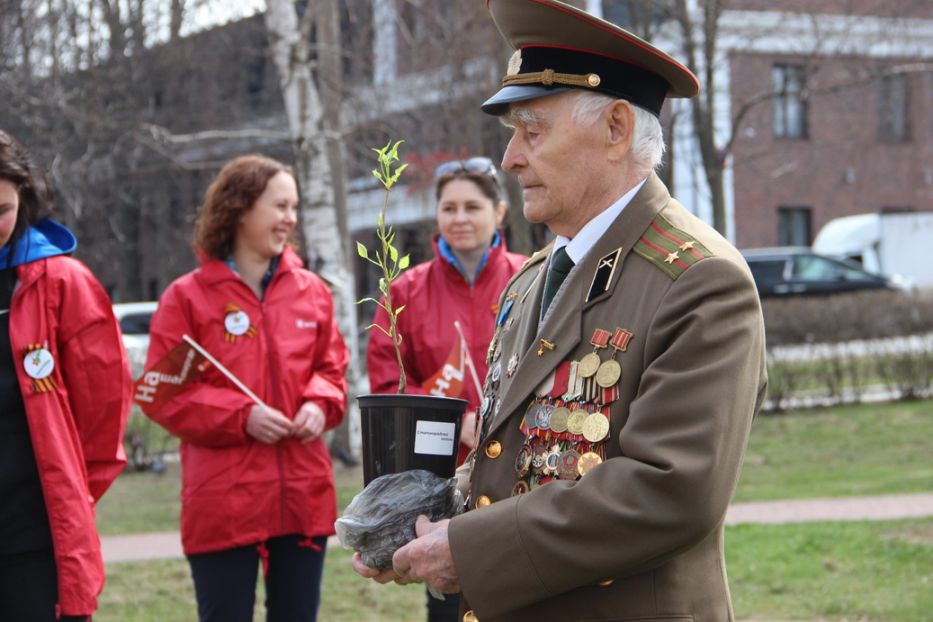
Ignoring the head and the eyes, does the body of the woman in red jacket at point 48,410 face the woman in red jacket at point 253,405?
no

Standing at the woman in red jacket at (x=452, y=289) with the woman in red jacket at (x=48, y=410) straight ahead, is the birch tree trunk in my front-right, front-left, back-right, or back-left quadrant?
back-right

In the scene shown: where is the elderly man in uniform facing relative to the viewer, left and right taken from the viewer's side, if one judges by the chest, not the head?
facing the viewer and to the left of the viewer

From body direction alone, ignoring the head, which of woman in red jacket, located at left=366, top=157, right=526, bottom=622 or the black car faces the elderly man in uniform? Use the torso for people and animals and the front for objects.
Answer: the woman in red jacket

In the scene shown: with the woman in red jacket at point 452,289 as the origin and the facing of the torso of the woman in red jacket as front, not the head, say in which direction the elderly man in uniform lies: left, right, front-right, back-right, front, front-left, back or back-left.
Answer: front

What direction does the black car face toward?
to the viewer's right

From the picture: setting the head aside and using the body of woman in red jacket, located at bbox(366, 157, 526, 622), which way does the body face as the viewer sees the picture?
toward the camera

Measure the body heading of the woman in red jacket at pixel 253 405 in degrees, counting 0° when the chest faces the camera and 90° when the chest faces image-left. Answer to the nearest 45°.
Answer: approximately 315°

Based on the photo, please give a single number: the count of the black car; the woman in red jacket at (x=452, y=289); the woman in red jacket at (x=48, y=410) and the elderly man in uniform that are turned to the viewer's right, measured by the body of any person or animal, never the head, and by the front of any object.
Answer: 1

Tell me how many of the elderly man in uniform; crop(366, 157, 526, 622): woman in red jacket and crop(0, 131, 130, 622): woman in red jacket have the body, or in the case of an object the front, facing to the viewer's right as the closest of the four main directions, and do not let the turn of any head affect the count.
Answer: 0

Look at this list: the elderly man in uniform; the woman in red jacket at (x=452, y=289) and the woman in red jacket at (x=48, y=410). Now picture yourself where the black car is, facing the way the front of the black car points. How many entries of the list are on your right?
3

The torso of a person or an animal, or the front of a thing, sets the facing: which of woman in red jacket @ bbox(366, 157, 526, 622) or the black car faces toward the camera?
the woman in red jacket

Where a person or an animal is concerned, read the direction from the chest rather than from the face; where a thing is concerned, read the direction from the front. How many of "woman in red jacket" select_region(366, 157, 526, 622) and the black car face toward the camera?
1

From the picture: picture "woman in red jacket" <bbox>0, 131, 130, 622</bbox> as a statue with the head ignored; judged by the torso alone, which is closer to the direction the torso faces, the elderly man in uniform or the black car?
the elderly man in uniform

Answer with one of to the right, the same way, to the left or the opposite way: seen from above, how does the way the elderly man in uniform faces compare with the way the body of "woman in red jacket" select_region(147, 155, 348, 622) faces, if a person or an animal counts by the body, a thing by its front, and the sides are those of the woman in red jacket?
to the right

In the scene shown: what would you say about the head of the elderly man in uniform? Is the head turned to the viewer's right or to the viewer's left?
to the viewer's left

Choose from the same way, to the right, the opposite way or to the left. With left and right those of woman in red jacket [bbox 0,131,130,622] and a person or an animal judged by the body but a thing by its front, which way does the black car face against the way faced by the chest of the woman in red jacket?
to the left

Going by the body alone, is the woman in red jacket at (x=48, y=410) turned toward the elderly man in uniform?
no

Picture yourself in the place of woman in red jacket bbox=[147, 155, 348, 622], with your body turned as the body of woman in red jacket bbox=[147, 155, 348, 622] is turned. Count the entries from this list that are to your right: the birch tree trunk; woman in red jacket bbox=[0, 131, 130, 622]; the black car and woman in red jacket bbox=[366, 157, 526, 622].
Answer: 1
